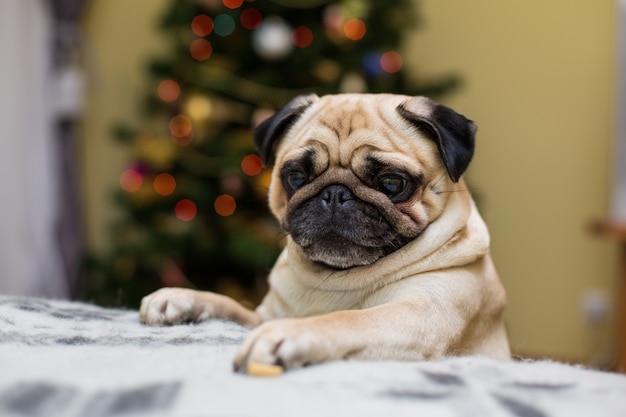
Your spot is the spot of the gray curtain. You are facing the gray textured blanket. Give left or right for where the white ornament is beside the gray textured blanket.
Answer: left

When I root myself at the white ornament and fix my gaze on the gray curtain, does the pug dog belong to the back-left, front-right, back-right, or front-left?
back-left

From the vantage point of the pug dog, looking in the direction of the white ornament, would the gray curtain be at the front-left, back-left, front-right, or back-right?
front-left

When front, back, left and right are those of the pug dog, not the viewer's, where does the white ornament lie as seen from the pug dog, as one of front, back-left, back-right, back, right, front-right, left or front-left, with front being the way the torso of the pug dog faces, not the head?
back-right

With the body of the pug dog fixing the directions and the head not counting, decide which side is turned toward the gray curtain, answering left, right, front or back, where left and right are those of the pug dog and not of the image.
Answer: right

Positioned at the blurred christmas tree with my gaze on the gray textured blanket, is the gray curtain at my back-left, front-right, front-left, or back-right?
back-right

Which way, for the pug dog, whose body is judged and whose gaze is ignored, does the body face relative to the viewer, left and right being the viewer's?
facing the viewer and to the left of the viewer
